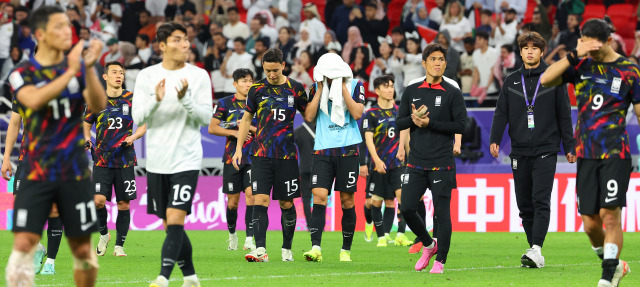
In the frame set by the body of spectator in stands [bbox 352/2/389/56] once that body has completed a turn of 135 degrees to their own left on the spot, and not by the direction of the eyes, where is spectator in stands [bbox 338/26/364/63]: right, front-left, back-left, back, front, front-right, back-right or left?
back

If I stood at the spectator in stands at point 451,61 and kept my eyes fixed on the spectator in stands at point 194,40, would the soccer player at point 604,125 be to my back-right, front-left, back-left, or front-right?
back-left

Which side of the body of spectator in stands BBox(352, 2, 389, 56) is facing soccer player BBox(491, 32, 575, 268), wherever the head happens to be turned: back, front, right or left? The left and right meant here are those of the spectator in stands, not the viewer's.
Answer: front

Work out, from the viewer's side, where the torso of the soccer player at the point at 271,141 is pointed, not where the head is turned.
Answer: toward the camera

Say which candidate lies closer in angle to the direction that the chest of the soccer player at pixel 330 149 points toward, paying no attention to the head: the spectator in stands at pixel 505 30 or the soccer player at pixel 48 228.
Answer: the soccer player

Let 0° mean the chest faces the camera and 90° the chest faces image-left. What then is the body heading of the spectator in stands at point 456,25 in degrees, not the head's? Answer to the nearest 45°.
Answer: approximately 0°

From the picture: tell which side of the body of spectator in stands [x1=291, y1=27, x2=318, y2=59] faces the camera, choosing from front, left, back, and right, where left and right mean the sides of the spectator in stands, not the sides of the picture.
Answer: front

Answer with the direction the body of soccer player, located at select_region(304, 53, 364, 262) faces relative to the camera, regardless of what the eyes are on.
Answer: toward the camera

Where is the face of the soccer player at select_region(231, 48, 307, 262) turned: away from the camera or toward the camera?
toward the camera
